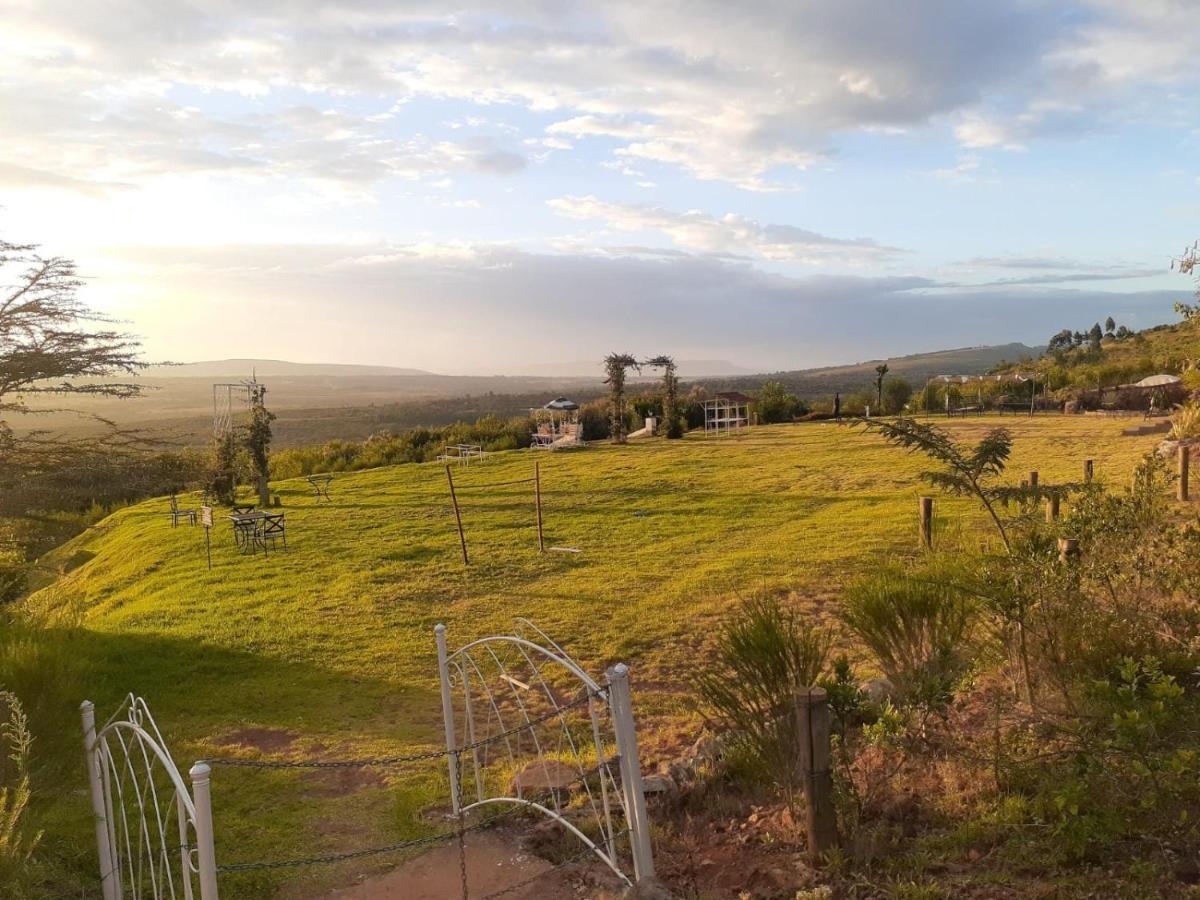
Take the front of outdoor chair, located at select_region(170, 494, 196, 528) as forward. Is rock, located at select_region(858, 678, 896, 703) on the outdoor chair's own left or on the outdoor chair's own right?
on the outdoor chair's own right

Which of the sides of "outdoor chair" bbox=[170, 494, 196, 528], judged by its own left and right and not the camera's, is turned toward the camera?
right

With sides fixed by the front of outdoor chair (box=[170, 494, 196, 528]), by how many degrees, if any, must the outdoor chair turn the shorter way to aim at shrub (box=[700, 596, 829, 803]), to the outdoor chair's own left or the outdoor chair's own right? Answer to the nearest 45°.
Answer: approximately 90° to the outdoor chair's own right

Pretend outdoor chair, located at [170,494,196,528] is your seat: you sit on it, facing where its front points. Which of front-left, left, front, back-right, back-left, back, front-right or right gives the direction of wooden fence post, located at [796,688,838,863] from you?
right

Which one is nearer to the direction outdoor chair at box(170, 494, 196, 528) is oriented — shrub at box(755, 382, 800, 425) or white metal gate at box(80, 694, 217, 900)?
the shrub

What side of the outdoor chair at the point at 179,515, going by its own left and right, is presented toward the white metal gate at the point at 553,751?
right

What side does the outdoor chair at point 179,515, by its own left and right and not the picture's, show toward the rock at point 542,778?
right

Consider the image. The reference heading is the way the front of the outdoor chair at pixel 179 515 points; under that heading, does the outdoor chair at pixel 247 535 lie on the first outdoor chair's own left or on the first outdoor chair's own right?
on the first outdoor chair's own right

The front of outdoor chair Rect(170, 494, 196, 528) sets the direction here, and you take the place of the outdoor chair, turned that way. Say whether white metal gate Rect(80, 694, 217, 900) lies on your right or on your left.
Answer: on your right

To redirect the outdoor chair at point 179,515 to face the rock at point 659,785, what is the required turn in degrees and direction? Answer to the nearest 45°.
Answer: approximately 90° to its right
